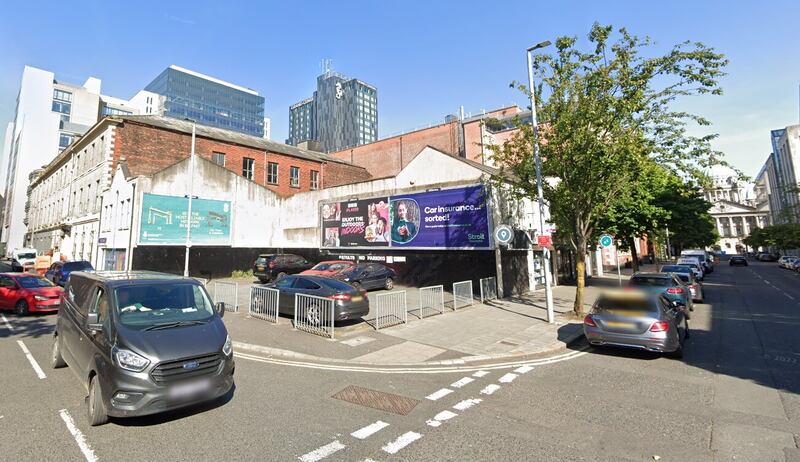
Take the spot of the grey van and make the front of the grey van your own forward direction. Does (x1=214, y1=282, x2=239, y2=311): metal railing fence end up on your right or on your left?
on your left

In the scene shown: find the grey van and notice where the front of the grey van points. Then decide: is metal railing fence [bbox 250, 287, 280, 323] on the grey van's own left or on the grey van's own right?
on the grey van's own left

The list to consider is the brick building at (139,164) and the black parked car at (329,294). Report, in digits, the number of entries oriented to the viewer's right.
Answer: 0

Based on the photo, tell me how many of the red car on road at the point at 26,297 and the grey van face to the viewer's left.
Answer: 0

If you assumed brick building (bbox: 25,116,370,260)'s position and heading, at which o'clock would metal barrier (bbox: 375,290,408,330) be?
The metal barrier is roughly at 10 o'clock from the brick building.

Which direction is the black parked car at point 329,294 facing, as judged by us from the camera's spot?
facing away from the viewer and to the left of the viewer

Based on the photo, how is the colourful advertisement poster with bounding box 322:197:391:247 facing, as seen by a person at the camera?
facing the viewer and to the left of the viewer

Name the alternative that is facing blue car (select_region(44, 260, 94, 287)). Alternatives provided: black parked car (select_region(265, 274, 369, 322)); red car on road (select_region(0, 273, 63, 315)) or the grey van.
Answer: the black parked car

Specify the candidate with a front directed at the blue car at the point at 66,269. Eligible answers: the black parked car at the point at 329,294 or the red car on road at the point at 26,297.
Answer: the black parked car

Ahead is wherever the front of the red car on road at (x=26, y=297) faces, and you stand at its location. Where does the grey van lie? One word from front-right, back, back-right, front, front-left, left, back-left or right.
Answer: front-right

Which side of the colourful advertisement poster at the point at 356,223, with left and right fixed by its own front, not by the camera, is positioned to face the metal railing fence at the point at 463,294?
left

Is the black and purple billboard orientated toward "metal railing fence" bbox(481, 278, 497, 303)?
no

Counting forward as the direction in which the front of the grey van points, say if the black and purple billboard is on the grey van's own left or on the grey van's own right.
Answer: on the grey van's own left

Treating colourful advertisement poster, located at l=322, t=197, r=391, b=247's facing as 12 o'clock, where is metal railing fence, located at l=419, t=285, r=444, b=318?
The metal railing fence is roughly at 10 o'clock from the colourful advertisement poster.
